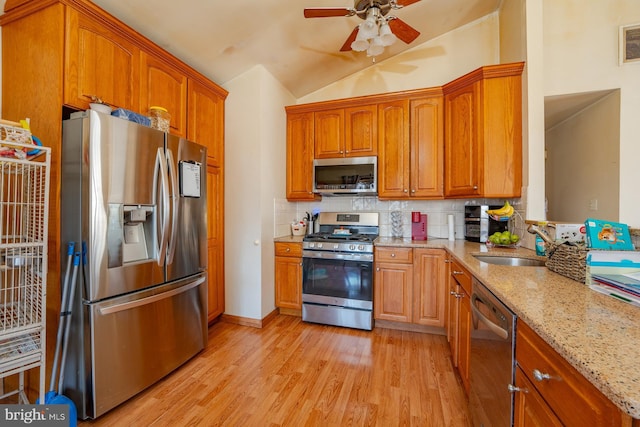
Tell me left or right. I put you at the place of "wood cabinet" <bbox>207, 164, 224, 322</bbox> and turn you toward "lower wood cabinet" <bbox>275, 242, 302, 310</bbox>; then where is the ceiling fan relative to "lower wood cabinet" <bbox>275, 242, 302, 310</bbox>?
right

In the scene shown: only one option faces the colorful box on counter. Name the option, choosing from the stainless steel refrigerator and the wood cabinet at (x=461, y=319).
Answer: the stainless steel refrigerator

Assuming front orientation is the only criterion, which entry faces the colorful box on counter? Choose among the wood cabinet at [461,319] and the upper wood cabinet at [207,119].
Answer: the upper wood cabinet

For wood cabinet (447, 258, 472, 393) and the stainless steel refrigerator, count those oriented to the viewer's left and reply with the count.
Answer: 1

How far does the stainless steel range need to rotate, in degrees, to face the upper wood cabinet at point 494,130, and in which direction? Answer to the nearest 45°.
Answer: approximately 90° to its left

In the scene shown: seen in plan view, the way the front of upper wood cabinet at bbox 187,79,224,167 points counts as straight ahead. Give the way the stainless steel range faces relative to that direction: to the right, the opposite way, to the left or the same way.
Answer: to the right

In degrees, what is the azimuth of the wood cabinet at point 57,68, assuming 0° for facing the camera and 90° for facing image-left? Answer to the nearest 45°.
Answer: approximately 315°

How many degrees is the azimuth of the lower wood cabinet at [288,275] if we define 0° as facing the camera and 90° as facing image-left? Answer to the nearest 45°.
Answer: approximately 0°

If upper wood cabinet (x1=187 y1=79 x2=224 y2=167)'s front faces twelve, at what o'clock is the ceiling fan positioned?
The ceiling fan is roughly at 12 o'clock from the upper wood cabinet.

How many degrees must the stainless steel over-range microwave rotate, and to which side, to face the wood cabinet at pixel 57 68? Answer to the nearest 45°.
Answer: approximately 45° to its right

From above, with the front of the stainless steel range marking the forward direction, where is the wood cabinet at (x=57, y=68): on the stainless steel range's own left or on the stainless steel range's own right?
on the stainless steel range's own right

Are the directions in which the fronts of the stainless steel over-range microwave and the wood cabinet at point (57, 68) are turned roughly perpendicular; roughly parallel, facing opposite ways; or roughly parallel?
roughly perpendicular

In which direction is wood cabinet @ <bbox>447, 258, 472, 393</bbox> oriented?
to the viewer's left

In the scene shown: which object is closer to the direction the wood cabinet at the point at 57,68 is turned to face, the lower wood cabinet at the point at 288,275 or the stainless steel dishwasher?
the stainless steel dishwasher

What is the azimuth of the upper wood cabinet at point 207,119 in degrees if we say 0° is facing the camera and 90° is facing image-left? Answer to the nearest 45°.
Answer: approximately 315°
